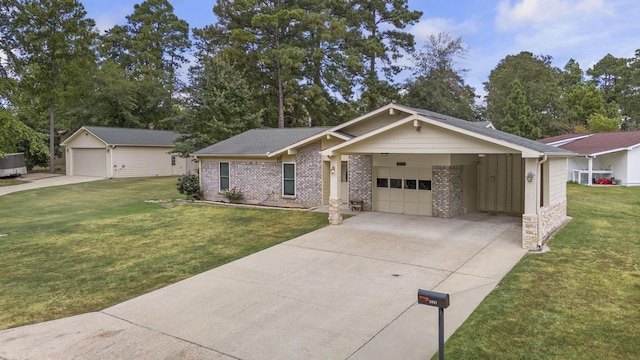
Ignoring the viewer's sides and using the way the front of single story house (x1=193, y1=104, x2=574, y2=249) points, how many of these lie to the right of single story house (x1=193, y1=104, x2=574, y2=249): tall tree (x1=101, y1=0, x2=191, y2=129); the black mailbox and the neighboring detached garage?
2

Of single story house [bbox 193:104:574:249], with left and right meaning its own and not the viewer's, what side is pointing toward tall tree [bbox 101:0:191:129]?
right

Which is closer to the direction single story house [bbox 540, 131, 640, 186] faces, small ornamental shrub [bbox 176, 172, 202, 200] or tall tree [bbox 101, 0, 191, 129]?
the small ornamental shrub

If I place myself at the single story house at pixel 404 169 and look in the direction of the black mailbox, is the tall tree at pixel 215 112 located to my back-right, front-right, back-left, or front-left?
back-right

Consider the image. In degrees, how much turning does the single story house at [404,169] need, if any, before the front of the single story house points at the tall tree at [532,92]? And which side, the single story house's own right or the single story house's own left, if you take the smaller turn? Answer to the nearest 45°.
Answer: approximately 180°

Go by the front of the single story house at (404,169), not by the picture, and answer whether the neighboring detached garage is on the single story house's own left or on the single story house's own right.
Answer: on the single story house's own right

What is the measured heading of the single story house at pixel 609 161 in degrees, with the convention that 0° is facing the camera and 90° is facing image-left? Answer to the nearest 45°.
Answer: approximately 45°

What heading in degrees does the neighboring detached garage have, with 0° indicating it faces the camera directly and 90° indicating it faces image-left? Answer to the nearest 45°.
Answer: approximately 45°

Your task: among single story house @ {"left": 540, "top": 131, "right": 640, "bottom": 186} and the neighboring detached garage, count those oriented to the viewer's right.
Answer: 0

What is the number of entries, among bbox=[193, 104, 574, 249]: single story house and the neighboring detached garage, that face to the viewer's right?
0

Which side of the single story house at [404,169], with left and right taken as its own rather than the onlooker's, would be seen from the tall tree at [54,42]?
right
